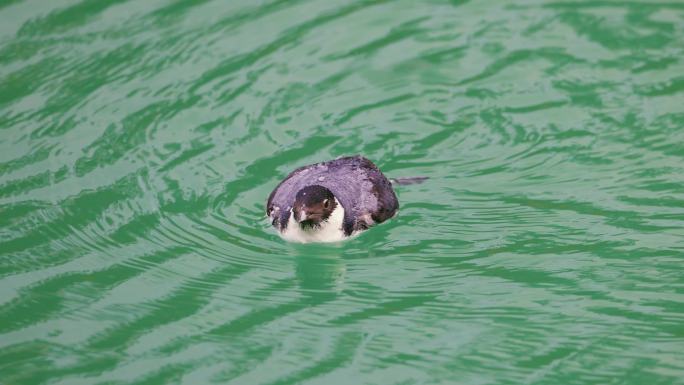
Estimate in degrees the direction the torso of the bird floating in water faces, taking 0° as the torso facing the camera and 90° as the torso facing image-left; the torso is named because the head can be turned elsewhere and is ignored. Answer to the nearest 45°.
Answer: approximately 45°
